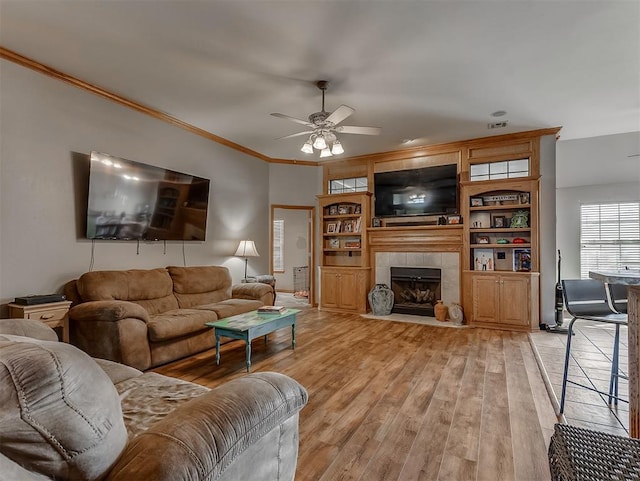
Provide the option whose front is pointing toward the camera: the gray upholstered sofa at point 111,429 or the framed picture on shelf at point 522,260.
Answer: the framed picture on shelf

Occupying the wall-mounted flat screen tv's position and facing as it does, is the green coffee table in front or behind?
in front

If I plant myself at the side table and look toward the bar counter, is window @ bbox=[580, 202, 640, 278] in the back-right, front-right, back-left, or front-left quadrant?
front-left

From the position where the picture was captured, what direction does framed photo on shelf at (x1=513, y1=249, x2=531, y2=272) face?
facing the viewer

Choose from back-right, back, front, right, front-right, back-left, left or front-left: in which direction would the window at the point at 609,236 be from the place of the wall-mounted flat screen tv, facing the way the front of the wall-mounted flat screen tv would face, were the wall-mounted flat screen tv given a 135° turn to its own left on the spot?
right

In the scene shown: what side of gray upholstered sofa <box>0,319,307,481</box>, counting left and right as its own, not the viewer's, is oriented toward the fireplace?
front

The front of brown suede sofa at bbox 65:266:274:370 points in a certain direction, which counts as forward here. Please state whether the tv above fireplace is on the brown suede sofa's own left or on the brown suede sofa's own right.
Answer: on the brown suede sofa's own left

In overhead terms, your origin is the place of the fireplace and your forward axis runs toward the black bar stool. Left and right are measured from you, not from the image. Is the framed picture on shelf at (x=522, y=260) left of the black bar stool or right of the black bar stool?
left

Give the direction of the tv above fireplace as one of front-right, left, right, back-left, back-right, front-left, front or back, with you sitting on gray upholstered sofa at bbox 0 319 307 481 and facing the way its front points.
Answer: front

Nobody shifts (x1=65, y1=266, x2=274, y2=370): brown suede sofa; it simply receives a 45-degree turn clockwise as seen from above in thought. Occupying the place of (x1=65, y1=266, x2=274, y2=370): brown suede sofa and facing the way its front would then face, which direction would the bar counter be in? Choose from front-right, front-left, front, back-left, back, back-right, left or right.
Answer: front-left

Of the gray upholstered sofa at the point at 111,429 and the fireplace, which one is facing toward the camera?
the fireplace

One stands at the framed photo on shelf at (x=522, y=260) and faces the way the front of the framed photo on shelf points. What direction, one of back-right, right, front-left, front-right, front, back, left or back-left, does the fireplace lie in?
right

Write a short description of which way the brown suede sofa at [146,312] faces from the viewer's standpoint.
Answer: facing the viewer and to the right of the viewer

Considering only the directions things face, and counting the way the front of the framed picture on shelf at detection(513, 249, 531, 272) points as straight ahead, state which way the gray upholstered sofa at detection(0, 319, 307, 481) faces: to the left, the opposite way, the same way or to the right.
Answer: the opposite way

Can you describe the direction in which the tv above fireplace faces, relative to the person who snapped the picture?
facing the viewer and to the left of the viewer

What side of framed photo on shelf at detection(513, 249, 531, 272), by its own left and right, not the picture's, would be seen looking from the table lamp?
right

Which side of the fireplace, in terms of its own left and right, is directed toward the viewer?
front

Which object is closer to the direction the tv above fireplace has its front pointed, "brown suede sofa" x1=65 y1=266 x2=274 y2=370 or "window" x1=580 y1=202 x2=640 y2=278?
the brown suede sofa

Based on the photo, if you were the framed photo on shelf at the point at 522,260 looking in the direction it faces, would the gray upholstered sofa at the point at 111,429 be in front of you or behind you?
in front

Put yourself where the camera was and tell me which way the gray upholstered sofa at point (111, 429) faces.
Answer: facing away from the viewer and to the right of the viewer

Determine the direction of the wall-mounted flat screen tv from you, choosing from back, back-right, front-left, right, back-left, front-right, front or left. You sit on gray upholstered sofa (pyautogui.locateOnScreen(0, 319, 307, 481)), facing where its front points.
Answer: front-left

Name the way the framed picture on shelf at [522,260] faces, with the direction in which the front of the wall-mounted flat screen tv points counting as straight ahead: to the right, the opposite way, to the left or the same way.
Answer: to the right
